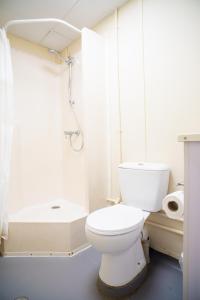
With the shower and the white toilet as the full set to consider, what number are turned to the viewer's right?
0

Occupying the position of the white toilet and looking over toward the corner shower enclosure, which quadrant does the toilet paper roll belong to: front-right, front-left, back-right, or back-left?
back-right

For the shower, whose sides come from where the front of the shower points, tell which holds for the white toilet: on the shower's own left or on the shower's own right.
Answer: on the shower's own left

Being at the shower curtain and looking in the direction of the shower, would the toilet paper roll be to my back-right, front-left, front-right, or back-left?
front-right

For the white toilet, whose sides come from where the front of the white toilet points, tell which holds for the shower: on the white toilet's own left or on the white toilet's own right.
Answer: on the white toilet's own right

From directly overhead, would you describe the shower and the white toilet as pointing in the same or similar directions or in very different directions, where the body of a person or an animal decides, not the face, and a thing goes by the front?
same or similar directions

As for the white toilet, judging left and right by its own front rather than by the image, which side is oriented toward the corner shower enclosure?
right

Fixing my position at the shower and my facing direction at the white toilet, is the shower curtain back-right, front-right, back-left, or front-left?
front-right

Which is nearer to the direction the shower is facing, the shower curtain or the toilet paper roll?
the shower curtain

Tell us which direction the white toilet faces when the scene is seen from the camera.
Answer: facing the viewer and to the left of the viewer
